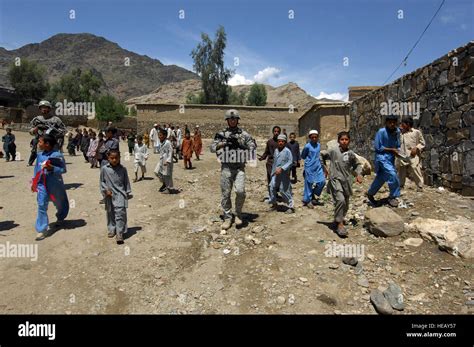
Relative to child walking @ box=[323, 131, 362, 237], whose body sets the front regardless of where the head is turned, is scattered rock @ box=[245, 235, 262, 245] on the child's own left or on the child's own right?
on the child's own right

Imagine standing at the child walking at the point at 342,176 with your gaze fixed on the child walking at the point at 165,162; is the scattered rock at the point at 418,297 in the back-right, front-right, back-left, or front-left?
back-left

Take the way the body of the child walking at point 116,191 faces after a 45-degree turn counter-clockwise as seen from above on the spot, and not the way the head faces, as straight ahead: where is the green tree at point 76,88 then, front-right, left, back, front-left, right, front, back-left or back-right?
back-left

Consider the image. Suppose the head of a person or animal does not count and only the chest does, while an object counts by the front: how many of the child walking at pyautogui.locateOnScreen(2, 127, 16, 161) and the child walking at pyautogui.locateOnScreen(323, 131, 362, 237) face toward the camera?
2

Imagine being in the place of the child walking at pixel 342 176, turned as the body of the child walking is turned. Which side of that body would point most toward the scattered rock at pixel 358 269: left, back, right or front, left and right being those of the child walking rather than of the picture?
front

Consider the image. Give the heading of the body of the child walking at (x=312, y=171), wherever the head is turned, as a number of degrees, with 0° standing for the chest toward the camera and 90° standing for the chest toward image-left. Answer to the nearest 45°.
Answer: approximately 0°
